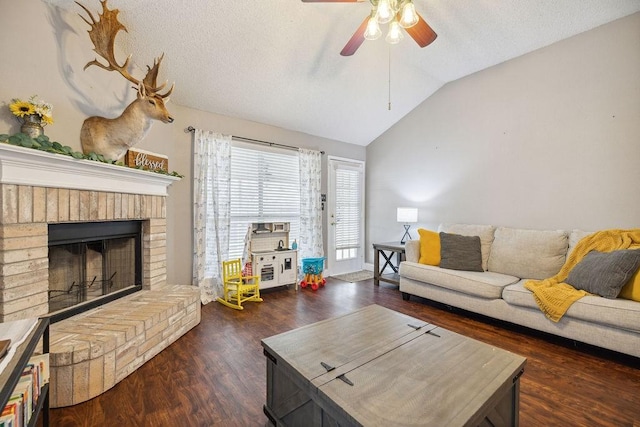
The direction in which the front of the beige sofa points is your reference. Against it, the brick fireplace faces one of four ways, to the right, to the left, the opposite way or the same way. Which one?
the opposite way

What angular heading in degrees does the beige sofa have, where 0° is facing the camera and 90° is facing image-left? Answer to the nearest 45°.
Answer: approximately 45°

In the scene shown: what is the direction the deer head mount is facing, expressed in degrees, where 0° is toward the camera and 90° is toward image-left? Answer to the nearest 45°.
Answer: approximately 315°

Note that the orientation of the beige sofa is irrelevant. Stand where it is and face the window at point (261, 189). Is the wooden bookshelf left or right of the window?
left

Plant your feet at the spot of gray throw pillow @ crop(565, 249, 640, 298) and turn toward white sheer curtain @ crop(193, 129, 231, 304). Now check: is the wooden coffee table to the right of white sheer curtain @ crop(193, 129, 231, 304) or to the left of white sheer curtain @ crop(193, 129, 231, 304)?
left

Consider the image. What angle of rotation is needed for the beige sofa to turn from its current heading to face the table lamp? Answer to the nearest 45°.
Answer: approximately 45° to its right

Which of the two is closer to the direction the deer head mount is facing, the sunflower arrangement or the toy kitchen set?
the toy kitchen set

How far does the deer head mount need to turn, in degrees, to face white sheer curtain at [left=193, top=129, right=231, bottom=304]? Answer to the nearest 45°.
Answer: approximately 90° to its left

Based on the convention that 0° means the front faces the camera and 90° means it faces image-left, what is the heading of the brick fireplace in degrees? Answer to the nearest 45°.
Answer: approximately 315°
